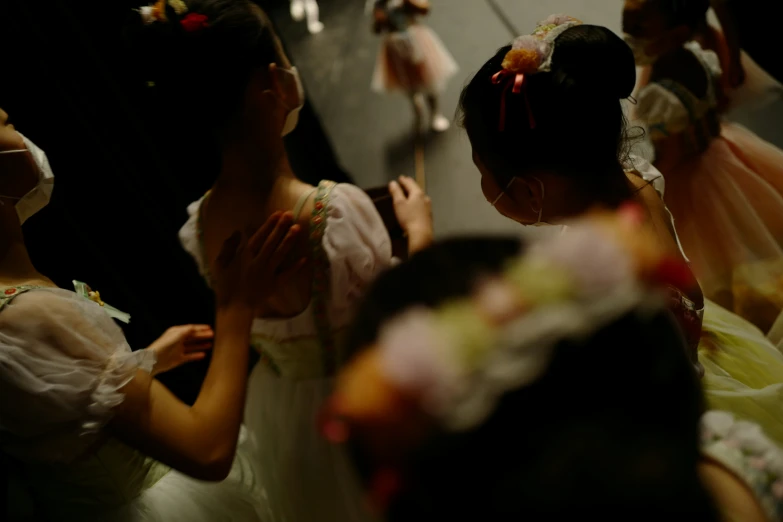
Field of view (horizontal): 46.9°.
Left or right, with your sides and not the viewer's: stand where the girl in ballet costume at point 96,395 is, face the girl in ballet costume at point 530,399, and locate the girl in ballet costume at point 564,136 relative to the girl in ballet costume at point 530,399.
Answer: left

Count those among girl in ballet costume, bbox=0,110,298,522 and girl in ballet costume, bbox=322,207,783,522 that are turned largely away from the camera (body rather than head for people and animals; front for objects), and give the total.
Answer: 1

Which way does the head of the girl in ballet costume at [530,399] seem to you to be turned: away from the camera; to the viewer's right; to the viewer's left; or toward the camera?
away from the camera

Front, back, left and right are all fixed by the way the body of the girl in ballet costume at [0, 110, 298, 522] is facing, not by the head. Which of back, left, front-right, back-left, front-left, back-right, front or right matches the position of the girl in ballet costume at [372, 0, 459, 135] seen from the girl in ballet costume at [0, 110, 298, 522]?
front-left

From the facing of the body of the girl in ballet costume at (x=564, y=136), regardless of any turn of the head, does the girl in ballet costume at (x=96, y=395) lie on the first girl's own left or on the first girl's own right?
on the first girl's own left

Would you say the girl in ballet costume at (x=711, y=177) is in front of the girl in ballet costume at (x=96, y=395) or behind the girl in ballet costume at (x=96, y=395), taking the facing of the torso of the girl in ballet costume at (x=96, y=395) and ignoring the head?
in front

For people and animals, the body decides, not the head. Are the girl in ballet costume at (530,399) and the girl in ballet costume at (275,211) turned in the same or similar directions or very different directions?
same or similar directions

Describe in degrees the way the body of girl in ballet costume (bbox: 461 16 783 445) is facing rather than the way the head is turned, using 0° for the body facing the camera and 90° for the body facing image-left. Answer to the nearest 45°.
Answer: approximately 135°

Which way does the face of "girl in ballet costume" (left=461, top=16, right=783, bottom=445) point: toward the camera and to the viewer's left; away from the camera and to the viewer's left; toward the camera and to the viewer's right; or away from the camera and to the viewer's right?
away from the camera and to the viewer's left

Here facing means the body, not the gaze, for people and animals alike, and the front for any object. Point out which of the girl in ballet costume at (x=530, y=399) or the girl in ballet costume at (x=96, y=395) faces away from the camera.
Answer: the girl in ballet costume at (x=530, y=399)

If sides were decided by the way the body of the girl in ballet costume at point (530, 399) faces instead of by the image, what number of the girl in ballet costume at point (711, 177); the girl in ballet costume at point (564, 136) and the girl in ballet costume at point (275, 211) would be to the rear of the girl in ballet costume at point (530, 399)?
0

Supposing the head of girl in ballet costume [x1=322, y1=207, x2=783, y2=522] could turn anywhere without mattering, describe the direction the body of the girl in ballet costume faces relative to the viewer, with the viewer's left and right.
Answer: facing away from the viewer

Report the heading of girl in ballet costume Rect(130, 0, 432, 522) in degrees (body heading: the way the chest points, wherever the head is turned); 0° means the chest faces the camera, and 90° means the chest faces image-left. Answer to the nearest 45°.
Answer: approximately 225°

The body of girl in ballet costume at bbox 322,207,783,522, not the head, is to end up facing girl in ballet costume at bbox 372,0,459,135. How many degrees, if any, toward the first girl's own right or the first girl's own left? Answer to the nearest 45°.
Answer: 0° — they already face them
